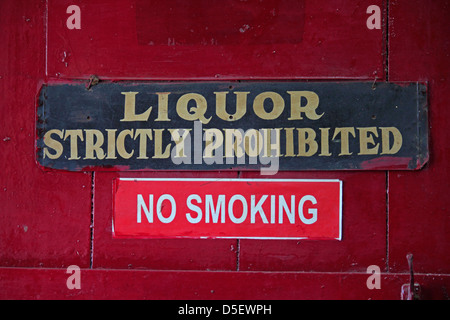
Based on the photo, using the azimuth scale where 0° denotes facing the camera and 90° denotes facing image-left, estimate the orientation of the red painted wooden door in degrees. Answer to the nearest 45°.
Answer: approximately 0°

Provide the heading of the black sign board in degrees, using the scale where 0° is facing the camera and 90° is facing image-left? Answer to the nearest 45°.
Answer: approximately 0°
